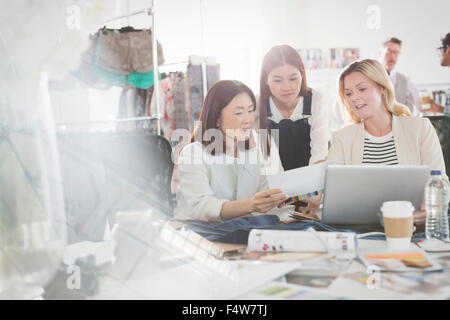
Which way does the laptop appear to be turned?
away from the camera

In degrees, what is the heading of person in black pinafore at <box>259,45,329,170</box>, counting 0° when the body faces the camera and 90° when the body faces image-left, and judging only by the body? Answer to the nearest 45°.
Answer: approximately 0°

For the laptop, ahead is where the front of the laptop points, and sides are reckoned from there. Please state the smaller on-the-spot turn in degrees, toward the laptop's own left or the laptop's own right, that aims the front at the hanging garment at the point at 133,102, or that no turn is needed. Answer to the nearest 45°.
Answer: approximately 45° to the laptop's own left

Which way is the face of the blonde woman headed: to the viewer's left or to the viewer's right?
to the viewer's left

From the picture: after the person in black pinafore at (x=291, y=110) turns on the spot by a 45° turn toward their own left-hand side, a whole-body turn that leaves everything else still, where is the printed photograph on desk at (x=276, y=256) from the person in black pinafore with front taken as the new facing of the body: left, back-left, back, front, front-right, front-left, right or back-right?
front-right

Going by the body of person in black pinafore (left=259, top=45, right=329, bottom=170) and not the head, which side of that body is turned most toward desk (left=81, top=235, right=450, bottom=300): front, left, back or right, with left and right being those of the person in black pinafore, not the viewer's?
front

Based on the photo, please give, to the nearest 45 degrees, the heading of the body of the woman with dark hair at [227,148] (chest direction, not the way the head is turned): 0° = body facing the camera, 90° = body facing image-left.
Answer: approximately 315°

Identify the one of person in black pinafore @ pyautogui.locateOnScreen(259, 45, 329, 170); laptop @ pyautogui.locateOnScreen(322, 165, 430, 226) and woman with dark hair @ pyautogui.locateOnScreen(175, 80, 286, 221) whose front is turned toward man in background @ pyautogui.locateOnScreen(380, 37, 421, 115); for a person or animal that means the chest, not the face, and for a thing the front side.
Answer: the laptop

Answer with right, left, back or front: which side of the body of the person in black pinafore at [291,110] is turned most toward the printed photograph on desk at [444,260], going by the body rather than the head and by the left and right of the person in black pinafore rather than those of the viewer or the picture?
front

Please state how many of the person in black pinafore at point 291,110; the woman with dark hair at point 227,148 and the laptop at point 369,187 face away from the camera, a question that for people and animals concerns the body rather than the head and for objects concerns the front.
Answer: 1

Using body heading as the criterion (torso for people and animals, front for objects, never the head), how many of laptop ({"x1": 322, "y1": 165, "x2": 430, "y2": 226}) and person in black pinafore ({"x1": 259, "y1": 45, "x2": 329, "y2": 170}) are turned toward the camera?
1
